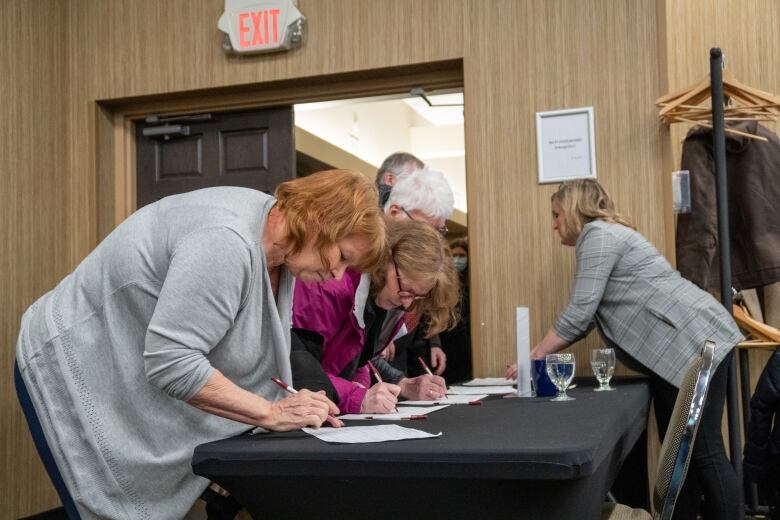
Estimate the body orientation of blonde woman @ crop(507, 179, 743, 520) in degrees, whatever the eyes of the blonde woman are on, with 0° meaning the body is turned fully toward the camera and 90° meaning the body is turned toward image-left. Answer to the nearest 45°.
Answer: approximately 90°

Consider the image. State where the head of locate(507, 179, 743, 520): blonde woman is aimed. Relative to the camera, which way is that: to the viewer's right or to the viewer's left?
to the viewer's left

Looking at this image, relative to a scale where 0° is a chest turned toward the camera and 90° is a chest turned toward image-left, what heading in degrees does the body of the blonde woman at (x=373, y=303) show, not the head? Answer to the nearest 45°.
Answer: approximately 315°

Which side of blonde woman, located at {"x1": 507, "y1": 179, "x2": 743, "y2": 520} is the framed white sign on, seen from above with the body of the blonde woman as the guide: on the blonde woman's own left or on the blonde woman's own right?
on the blonde woman's own right

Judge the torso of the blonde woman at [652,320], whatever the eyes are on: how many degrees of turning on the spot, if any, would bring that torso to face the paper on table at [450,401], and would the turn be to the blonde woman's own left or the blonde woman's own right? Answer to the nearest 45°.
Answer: approximately 45° to the blonde woman's own left

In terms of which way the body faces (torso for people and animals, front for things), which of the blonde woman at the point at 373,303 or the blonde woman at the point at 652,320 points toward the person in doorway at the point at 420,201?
the blonde woman at the point at 652,320

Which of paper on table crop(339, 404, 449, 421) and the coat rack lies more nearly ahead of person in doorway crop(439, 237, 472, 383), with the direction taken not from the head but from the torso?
the paper on table

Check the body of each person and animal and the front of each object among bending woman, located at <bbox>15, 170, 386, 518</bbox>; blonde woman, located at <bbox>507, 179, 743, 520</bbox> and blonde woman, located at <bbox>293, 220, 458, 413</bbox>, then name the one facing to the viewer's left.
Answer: blonde woman, located at <bbox>507, 179, 743, 520</bbox>

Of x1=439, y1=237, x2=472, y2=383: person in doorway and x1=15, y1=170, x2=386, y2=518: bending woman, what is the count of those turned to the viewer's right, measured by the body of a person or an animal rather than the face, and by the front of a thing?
1

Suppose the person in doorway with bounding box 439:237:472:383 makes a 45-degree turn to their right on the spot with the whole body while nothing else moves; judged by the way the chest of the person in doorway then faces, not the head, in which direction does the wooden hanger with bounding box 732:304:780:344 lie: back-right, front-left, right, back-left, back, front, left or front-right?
left

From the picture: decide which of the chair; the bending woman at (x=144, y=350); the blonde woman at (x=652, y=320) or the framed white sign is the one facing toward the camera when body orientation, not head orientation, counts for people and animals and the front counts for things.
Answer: the framed white sign

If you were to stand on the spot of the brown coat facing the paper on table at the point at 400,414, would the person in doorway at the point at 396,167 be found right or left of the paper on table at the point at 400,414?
right
